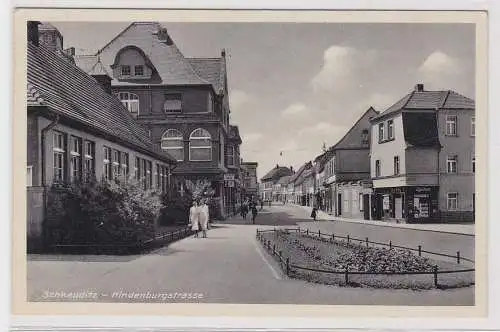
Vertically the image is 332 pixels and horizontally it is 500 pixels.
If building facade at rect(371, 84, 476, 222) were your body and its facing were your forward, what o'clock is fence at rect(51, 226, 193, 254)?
The fence is roughly at 1 o'clock from the building facade.

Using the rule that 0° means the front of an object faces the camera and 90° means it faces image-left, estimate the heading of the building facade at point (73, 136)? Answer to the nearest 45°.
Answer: approximately 315°

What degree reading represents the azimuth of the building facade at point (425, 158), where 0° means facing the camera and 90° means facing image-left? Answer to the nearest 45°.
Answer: approximately 45°
